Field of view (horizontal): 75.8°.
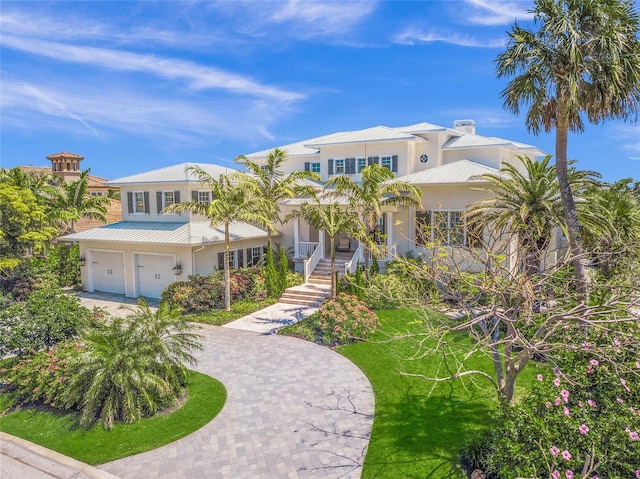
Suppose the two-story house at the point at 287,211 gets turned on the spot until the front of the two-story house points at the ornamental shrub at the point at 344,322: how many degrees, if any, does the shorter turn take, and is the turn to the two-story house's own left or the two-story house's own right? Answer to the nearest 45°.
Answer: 0° — it already faces it

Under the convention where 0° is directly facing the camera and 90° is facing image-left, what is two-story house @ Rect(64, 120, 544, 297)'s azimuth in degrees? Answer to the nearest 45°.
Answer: approximately 0°

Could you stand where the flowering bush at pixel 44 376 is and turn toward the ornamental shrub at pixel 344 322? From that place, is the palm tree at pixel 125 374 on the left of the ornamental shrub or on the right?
right

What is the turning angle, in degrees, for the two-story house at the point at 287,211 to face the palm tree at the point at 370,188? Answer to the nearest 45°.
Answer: approximately 45° to its left
